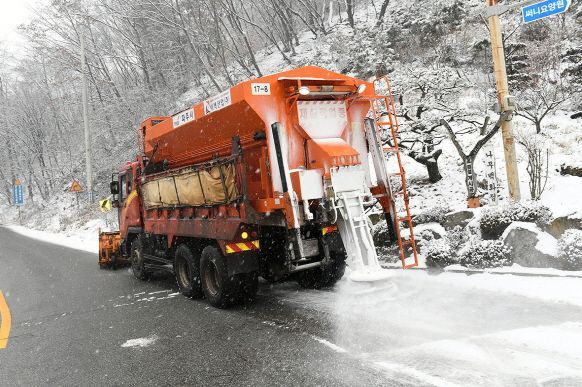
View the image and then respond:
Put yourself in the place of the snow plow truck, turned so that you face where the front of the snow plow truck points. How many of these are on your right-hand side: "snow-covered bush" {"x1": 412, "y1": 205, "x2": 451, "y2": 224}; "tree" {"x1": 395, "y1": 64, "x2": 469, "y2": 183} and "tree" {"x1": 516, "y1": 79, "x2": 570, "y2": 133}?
3

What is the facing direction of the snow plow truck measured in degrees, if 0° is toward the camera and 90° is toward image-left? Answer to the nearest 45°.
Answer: approximately 135°

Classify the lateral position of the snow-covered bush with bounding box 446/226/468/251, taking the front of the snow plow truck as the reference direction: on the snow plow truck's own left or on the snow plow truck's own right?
on the snow plow truck's own right

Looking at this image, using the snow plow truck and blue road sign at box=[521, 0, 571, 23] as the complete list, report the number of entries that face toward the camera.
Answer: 1

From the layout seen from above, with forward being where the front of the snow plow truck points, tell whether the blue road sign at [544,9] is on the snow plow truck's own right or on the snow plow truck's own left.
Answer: on the snow plow truck's own right

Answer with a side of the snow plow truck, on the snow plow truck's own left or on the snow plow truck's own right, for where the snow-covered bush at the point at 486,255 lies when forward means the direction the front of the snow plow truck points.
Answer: on the snow plow truck's own right

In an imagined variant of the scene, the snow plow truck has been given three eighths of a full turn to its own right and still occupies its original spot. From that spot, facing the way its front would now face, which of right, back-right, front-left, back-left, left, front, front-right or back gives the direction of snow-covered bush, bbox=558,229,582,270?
front

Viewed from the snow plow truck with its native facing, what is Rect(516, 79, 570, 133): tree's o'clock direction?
The tree is roughly at 3 o'clock from the snow plow truck.

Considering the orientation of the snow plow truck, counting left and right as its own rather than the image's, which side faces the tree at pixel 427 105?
right

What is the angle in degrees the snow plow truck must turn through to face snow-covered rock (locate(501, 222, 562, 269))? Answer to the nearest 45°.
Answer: approximately 135° to its right

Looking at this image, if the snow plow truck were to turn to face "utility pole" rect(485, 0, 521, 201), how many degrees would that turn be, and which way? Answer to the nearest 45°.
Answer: approximately 135° to its right

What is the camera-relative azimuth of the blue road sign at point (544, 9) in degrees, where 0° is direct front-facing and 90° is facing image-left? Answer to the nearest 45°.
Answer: approximately 0°
